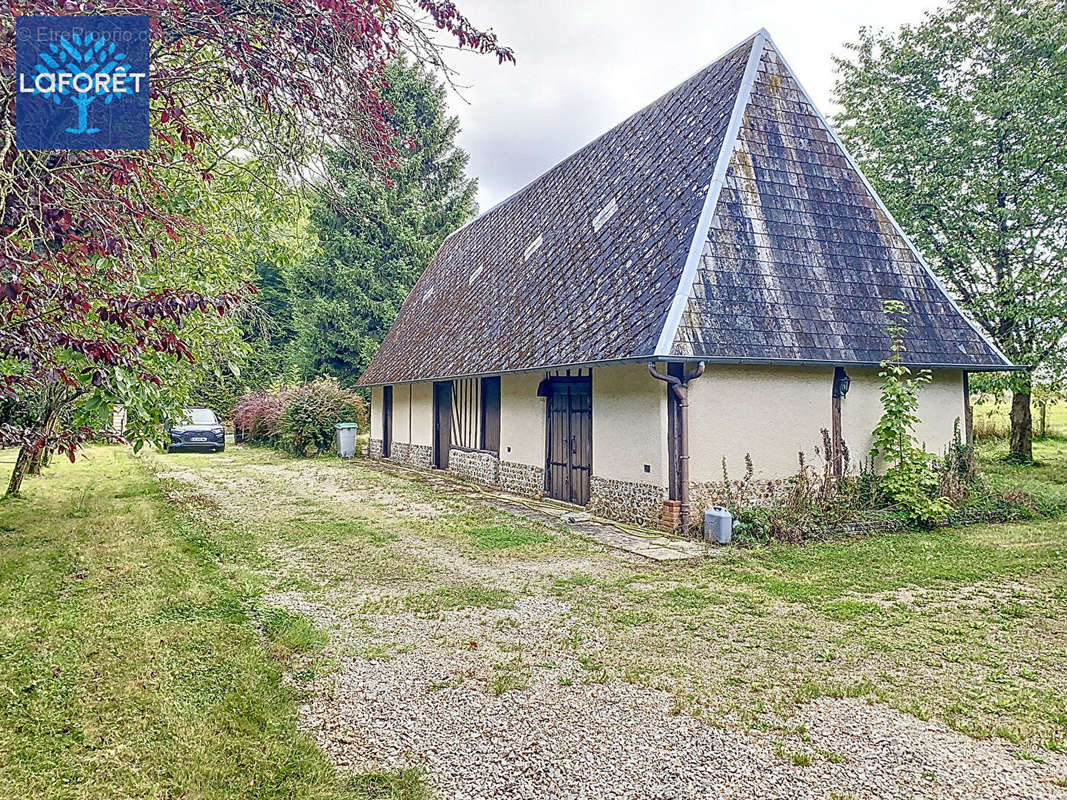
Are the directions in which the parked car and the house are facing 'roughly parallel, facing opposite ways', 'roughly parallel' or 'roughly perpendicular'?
roughly perpendicular

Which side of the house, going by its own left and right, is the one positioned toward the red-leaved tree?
front

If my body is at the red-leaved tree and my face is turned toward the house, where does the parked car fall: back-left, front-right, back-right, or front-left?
front-left

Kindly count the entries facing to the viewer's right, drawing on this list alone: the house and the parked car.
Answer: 0

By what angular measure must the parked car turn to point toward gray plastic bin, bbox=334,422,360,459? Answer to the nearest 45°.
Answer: approximately 45° to its left

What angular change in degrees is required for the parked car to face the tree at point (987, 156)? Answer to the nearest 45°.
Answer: approximately 45° to its left

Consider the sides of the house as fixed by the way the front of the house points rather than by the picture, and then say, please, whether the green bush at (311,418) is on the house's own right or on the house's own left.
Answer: on the house's own right

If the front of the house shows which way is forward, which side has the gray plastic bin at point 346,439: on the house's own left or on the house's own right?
on the house's own right

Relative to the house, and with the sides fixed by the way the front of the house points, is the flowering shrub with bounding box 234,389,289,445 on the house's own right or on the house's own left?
on the house's own right

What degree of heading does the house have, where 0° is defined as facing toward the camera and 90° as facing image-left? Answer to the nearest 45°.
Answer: approximately 45°

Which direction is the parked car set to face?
toward the camera

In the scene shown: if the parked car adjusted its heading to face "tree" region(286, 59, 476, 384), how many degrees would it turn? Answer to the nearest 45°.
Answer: approximately 135° to its left

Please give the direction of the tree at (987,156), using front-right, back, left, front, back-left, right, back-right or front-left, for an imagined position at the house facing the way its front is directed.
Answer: back

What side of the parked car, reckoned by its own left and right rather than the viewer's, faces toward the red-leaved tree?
front
